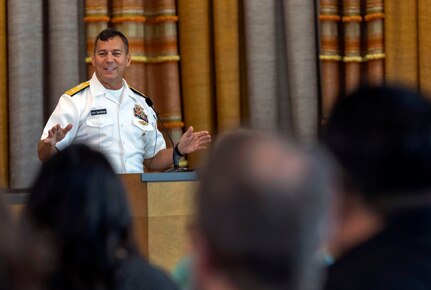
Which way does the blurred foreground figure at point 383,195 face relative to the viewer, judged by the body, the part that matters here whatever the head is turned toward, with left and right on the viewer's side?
facing away from the viewer and to the left of the viewer

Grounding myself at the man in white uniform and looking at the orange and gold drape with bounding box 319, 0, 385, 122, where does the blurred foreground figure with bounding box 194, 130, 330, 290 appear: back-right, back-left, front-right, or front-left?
back-right

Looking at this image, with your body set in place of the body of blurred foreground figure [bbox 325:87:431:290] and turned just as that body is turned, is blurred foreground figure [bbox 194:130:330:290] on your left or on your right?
on your left
